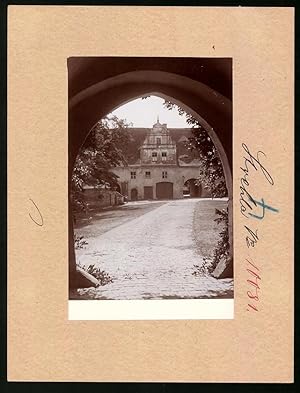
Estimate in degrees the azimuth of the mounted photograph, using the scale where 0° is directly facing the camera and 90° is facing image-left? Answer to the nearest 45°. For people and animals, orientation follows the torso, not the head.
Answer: approximately 0°
